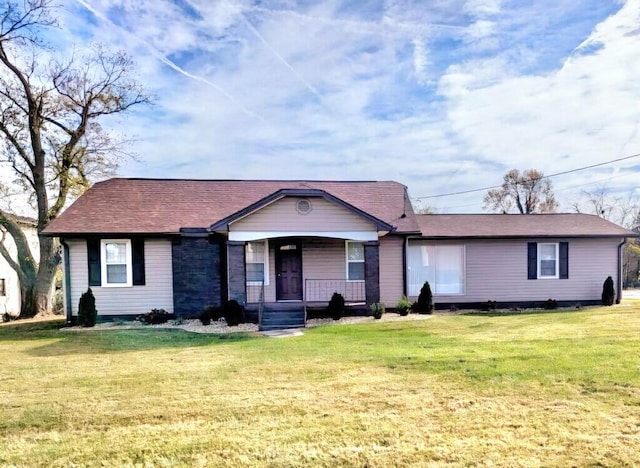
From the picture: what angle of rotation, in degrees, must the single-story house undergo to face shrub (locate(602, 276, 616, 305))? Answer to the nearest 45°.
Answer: approximately 90° to its left

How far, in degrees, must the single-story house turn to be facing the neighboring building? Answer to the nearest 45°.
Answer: approximately 135° to its right

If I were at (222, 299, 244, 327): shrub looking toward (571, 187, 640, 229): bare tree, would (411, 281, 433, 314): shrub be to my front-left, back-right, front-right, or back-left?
front-right

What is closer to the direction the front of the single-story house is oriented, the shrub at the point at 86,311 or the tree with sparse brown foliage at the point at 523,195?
the shrub

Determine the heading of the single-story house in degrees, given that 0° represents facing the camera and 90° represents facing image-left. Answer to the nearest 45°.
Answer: approximately 0°
